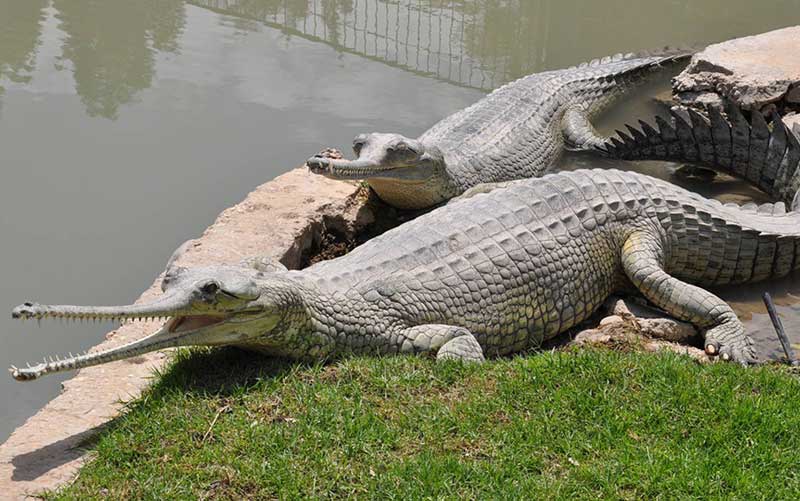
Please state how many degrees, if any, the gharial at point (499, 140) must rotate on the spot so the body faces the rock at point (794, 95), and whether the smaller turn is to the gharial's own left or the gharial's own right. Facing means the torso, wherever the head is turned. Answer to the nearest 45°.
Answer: approximately 135° to the gharial's own left

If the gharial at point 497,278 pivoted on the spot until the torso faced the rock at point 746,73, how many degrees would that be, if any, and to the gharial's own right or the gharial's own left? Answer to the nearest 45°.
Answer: approximately 135° to the gharial's own right

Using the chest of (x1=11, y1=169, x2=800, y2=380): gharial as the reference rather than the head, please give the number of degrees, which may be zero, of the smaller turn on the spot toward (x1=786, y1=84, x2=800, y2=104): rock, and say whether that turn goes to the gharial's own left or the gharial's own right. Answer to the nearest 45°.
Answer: approximately 135° to the gharial's own right

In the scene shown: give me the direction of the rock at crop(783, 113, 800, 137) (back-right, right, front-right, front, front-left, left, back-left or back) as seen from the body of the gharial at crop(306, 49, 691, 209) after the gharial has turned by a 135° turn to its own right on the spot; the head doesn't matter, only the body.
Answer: right

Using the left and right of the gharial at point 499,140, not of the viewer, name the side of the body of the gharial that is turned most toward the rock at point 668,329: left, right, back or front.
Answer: left

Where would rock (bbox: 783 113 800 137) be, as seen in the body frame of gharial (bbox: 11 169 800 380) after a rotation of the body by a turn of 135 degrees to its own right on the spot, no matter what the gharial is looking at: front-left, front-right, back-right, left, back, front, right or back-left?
front

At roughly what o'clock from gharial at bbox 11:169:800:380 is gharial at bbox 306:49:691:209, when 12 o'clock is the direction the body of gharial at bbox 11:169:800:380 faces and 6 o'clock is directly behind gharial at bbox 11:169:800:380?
gharial at bbox 306:49:691:209 is roughly at 3 o'clock from gharial at bbox 11:169:800:380.

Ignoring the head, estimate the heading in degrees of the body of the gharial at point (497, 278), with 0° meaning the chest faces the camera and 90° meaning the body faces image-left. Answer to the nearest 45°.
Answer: approximately 90°

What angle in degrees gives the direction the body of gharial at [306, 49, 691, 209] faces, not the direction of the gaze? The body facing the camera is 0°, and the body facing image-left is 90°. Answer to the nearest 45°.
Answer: approximately 45°

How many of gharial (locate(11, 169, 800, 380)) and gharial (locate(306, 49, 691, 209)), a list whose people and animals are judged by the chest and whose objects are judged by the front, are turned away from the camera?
0
